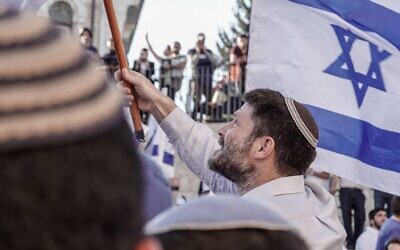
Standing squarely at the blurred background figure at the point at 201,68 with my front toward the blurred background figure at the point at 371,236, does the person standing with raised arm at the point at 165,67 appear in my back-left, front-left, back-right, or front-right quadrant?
back-right

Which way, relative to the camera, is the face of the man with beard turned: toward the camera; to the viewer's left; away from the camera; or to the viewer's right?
to the viewer's left

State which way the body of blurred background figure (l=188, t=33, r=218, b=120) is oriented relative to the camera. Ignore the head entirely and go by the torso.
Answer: toward the camera

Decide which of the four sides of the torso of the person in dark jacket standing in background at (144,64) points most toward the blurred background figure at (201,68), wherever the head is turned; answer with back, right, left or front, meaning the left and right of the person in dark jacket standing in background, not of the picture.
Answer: left

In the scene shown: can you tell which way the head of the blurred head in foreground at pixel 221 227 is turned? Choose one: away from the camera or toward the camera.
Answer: away from the camera

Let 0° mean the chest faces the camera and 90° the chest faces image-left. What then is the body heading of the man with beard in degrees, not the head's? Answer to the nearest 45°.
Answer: approximately 90°

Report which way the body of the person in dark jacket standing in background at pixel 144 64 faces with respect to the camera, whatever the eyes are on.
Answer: toward the camera

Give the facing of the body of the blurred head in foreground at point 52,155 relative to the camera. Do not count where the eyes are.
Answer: away from the camera

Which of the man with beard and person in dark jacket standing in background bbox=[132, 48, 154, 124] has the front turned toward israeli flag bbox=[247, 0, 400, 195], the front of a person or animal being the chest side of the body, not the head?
the person in dark jacket standing in background

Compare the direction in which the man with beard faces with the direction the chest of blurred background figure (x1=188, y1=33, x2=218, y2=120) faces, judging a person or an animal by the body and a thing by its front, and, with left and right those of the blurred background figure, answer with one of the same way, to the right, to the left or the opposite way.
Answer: to the right

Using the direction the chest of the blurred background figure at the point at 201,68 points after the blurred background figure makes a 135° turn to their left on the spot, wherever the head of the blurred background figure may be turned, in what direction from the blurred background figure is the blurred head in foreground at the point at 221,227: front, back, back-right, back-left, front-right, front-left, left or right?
back-right

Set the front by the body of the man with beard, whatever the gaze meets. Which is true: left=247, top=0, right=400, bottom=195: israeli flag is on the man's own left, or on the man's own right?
on the man's own right

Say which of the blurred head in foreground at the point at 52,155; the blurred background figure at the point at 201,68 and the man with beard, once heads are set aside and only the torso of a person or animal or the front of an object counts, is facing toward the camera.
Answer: the blurred background figure

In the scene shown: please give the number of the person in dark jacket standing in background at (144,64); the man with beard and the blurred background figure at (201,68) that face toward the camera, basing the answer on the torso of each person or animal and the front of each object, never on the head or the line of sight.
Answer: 2

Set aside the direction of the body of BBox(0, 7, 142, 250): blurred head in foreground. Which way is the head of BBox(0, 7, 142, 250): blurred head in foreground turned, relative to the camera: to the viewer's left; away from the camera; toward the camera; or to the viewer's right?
away from the camera

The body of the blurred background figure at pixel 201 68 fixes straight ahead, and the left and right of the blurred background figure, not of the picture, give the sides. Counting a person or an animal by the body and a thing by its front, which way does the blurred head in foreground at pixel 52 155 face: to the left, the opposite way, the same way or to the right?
the opposite way
